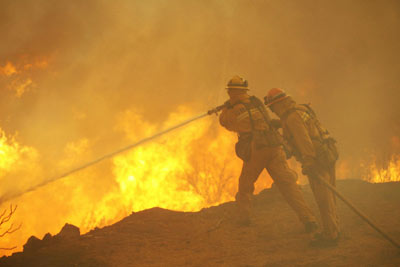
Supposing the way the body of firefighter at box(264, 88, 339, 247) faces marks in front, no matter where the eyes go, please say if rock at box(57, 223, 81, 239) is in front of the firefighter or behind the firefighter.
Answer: in front

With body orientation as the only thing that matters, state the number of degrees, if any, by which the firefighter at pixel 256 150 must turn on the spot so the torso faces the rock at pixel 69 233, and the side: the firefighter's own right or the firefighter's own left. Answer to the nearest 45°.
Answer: approximately 45° to the firefighter's own left

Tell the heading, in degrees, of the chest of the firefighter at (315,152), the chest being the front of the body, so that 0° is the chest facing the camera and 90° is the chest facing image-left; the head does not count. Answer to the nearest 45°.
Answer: approximately 90°

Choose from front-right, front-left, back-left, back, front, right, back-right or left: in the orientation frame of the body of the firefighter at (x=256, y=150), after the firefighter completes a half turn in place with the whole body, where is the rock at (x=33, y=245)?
back-right

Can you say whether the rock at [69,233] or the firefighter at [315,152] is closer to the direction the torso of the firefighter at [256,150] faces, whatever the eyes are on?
the rock

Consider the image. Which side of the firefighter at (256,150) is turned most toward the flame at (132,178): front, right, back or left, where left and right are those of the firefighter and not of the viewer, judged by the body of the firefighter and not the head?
front

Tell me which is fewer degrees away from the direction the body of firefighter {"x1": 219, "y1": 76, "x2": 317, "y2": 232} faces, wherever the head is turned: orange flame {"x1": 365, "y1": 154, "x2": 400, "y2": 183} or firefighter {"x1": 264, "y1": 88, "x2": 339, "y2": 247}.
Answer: the orange flame

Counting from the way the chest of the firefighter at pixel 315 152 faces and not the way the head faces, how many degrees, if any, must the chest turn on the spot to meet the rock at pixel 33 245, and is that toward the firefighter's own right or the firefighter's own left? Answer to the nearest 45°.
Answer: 0° — they already face it

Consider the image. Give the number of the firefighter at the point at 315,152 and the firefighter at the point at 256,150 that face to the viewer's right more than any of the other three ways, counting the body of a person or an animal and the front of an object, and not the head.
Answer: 0

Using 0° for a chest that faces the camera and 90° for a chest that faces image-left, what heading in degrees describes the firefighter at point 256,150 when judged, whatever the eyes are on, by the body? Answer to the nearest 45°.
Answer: approximately 135°
